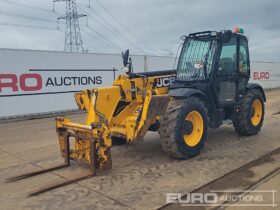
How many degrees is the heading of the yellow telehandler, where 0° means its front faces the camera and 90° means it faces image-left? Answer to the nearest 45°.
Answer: approximately 45°
